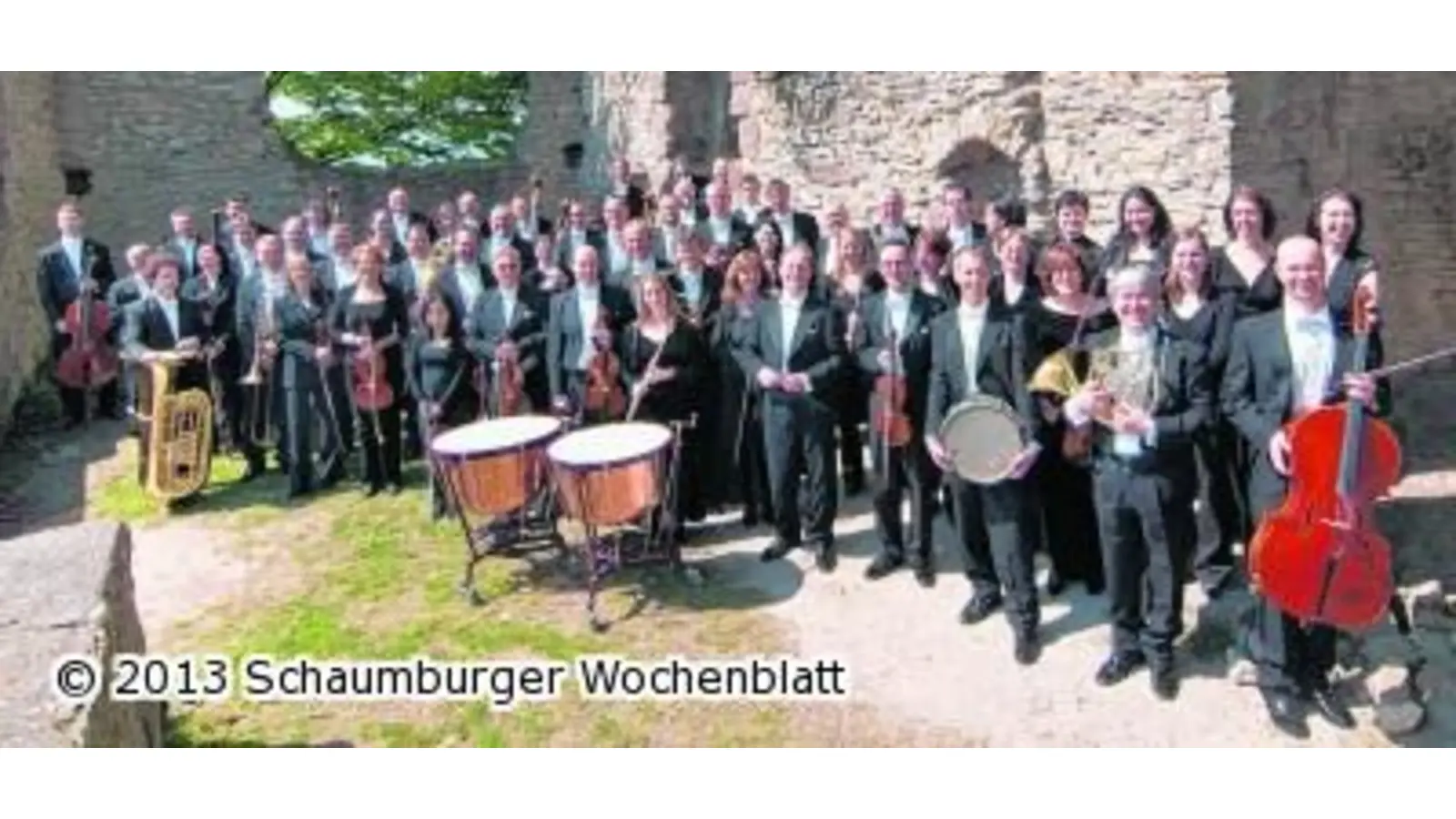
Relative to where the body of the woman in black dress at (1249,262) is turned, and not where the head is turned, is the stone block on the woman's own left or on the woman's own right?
on the woman's own right

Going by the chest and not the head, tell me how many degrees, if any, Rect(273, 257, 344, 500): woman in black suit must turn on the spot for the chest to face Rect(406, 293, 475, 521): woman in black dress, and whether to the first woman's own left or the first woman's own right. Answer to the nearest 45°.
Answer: approximately 45° to the first woman's own left

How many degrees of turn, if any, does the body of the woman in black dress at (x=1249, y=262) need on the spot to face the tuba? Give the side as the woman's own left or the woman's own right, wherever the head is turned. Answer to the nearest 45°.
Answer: approximately 90° to the woman's own right

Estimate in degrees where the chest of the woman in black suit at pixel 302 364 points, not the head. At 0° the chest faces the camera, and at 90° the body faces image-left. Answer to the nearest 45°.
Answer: approximately 0°

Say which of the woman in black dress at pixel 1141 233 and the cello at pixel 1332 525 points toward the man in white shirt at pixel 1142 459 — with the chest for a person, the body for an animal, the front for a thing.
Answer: the woman in black dress

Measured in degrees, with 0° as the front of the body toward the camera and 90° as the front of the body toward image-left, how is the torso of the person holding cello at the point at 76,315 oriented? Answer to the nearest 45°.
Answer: approximately 0°

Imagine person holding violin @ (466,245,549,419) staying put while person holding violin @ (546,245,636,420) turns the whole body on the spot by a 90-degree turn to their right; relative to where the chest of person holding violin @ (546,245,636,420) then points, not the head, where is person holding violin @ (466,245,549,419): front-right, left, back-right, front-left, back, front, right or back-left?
front-right
